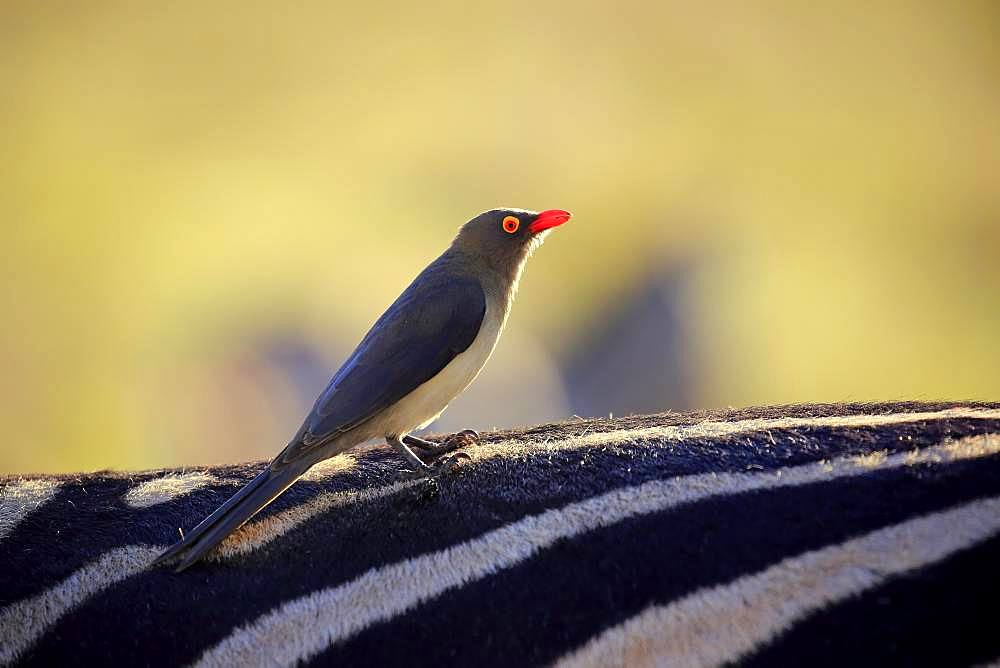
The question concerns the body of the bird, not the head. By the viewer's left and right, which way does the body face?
facing to the right of the viewer
